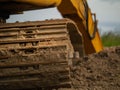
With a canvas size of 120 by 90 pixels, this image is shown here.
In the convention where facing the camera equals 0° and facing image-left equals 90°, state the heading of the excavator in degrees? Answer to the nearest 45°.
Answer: approximately 270°
